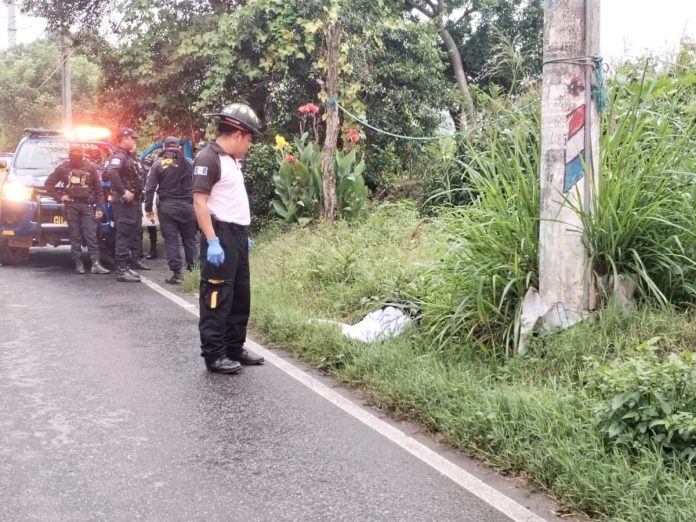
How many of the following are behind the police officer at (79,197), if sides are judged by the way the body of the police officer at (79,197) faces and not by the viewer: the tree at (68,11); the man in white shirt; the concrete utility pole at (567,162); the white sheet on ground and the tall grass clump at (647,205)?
1

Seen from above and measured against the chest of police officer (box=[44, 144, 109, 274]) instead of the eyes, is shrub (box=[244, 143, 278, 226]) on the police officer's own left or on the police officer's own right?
on the police officer's own left

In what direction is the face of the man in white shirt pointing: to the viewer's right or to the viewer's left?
to the viewer's right

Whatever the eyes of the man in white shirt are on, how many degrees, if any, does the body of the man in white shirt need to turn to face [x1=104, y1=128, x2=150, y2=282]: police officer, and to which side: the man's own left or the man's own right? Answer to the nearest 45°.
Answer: approximately 135° to the man's own left

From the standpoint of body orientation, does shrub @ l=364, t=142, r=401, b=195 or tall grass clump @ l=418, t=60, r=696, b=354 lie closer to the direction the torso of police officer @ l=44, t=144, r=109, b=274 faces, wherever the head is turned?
the tall grass clump

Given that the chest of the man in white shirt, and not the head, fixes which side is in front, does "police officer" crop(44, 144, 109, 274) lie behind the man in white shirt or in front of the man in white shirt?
behind

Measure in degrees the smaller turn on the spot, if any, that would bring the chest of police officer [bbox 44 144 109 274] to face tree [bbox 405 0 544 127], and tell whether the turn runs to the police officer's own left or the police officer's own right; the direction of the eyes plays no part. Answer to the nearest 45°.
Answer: approximately 135° to the police officer's own left

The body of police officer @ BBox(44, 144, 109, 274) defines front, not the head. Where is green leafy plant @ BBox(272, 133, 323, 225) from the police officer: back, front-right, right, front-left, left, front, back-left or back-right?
left

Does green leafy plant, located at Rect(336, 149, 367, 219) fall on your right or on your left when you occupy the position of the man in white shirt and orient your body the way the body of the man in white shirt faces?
on your left

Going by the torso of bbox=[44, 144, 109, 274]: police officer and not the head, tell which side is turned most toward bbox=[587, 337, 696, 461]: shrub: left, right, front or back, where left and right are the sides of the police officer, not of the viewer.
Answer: front

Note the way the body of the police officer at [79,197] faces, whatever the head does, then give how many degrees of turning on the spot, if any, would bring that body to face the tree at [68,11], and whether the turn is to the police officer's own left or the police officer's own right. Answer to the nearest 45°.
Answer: approximately 180°

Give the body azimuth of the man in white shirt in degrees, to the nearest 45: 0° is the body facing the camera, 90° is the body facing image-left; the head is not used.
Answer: approximately 315°

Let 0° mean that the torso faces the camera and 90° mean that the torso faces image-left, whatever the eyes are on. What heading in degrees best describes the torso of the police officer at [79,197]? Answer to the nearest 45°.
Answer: approximately 0°
